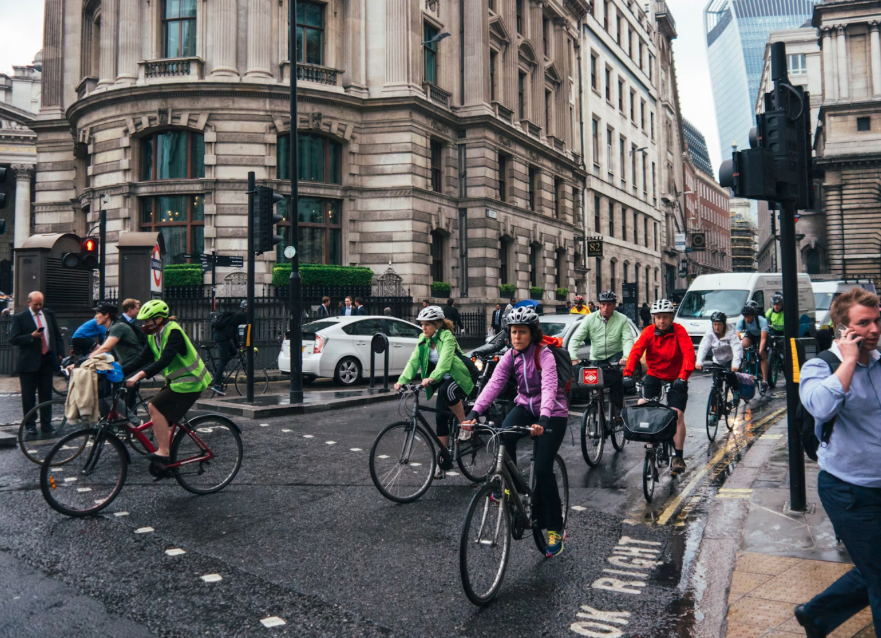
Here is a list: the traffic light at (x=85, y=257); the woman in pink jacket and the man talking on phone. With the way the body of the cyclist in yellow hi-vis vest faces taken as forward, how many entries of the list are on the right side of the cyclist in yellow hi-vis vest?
1

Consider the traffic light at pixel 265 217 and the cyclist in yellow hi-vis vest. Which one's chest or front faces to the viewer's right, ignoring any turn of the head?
the traffic light

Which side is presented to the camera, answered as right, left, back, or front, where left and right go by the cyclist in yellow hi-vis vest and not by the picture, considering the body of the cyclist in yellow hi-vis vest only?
left

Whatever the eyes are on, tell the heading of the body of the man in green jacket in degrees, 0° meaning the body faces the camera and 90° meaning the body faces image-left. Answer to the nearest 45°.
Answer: approximately 0°

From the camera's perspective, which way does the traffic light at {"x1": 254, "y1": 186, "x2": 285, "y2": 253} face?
to the viewer's right

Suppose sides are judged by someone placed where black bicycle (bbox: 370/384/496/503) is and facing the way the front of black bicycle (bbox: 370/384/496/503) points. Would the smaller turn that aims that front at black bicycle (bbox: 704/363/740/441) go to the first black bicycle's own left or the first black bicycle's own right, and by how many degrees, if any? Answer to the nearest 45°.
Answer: approximately 180°

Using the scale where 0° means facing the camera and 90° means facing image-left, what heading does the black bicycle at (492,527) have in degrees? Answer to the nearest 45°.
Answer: approximately 45°

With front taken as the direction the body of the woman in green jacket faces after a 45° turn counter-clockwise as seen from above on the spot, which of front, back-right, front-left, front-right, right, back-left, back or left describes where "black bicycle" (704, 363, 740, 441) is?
back-left

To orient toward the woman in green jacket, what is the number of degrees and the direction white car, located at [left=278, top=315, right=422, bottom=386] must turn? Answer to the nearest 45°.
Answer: approximately 135° to its right

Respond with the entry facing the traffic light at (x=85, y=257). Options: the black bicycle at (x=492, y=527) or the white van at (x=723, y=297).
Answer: the white van

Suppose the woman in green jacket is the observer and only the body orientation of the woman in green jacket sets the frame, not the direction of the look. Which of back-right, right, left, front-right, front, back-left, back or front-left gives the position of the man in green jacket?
back

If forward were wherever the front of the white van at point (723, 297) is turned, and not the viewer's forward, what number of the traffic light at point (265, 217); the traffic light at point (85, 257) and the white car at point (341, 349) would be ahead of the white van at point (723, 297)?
3

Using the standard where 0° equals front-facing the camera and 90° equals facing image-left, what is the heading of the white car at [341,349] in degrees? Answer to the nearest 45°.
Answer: approximately 225°
